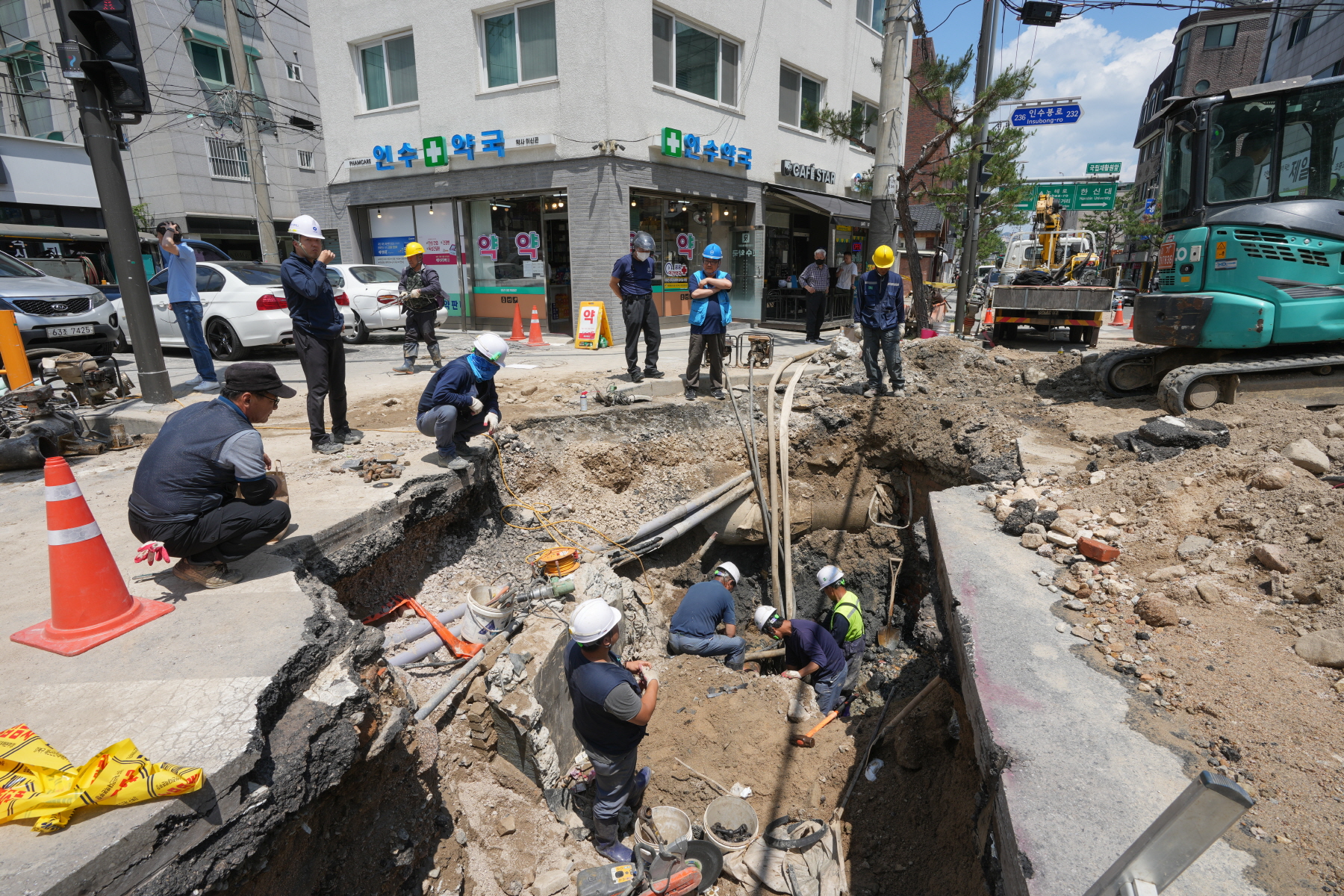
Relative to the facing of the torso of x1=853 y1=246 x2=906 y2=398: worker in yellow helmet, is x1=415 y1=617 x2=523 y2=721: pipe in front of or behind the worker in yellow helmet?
in front

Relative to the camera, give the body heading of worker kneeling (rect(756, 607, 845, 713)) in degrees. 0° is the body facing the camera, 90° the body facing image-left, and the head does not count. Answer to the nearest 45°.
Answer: approximately 90°

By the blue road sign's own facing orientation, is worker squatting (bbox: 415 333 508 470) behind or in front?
in front

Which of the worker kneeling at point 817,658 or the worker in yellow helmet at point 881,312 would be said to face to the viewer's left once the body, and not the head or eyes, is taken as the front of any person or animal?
the worker kneeling

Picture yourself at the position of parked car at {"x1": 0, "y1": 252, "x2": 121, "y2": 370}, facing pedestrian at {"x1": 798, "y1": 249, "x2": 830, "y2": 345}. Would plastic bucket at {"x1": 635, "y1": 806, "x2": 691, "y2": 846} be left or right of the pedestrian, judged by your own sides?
right

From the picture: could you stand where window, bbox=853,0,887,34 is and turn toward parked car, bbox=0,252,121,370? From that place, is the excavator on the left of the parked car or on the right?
left

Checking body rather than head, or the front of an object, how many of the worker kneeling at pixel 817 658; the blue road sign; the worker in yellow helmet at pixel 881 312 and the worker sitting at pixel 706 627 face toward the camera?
2

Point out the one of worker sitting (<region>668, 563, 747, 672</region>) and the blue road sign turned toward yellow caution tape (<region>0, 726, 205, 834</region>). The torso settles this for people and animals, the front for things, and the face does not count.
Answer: the blue road sign

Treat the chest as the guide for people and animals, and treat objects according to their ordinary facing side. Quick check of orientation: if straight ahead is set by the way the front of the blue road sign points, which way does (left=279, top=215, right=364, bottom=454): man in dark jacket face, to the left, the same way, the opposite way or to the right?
to the left

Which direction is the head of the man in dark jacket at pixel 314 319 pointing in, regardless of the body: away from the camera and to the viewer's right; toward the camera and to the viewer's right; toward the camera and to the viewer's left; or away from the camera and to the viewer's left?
toward the camera and to the viewer's right
